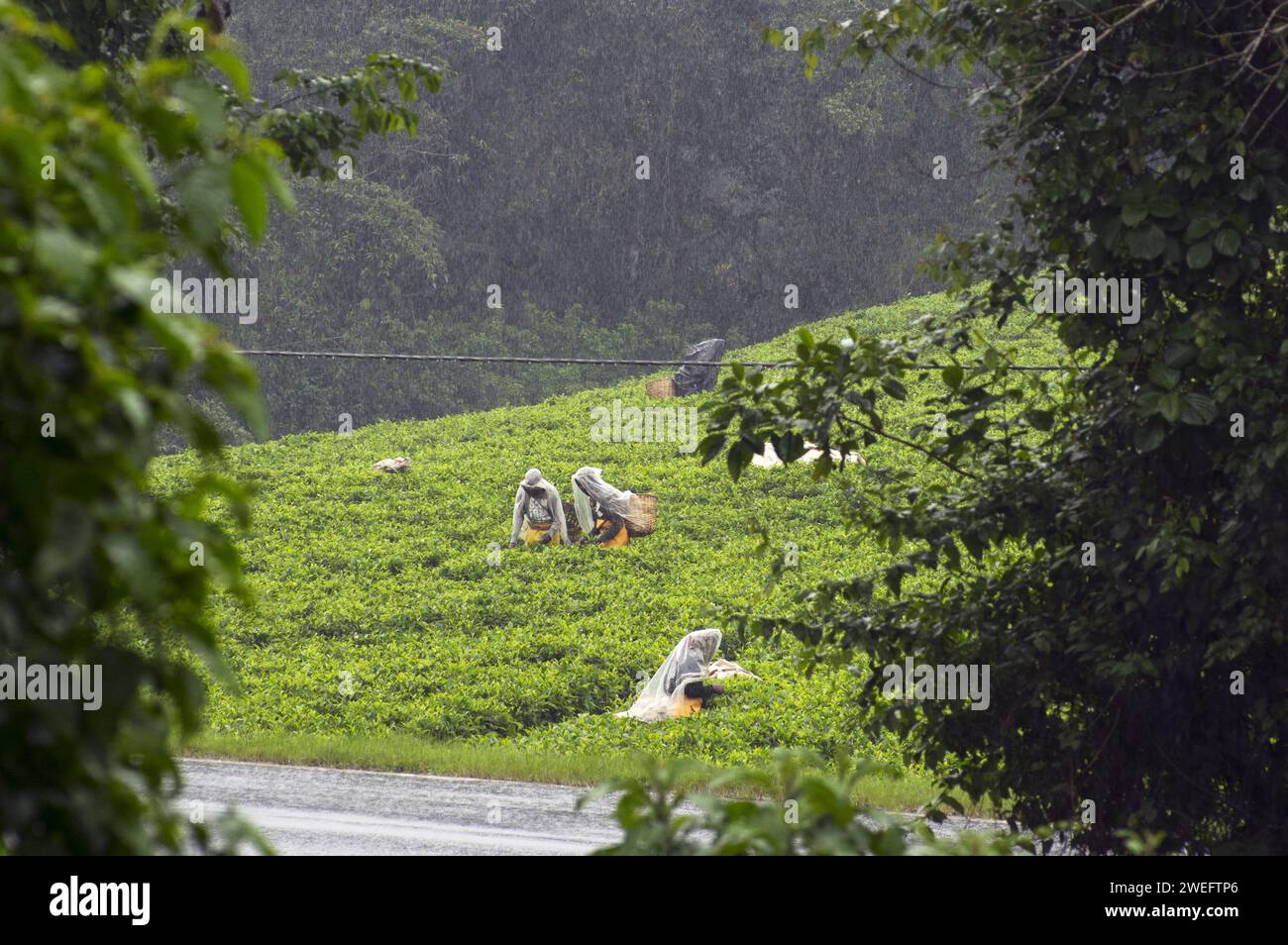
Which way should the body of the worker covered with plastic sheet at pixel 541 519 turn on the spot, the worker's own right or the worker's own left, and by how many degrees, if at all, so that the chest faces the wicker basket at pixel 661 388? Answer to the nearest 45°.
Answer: approximately 180°

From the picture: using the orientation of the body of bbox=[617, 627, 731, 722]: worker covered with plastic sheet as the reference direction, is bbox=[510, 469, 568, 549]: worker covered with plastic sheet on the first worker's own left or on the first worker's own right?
on the first worker's own left

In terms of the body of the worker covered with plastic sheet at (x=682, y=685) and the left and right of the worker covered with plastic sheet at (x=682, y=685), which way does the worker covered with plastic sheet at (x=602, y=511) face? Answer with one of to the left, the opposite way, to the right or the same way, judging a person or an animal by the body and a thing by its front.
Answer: the opposite way

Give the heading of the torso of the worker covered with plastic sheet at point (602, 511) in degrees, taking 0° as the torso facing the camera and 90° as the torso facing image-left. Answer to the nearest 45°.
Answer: approximately 90°

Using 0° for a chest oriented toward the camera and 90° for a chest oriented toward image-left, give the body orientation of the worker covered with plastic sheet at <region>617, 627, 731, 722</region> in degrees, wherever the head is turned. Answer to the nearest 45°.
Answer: approximately 270°

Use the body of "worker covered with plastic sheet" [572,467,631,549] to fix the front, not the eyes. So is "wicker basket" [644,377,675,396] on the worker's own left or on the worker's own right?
on the worker's own right

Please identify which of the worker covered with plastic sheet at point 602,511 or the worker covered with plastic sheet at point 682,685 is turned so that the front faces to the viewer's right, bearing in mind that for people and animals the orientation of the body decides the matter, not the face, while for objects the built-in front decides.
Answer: the worker covered with plastic sheet at point 682,685

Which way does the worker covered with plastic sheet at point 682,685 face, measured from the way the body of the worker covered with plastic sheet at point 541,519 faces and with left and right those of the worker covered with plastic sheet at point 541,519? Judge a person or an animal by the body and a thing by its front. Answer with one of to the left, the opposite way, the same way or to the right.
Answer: to the left
